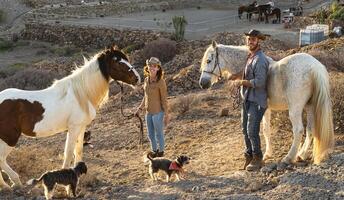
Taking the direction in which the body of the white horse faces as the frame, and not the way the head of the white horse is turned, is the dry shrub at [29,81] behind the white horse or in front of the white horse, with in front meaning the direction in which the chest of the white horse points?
in front

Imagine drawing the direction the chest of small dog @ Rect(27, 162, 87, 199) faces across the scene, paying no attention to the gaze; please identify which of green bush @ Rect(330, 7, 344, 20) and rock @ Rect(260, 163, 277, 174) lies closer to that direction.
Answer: the rock

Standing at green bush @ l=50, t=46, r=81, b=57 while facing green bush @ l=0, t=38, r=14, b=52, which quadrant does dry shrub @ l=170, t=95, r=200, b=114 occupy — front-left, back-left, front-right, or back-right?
back-left

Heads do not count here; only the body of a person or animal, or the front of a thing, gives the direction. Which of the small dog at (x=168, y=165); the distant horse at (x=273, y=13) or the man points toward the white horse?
the small dog

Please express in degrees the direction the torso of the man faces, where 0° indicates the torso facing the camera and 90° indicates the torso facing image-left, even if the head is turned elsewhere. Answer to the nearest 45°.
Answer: approximately 45°

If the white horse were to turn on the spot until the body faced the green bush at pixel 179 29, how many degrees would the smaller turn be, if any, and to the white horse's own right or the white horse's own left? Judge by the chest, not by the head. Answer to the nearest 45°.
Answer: approximately 45° to the white horse's own right

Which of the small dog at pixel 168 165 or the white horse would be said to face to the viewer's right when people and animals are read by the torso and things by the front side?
the small dog
